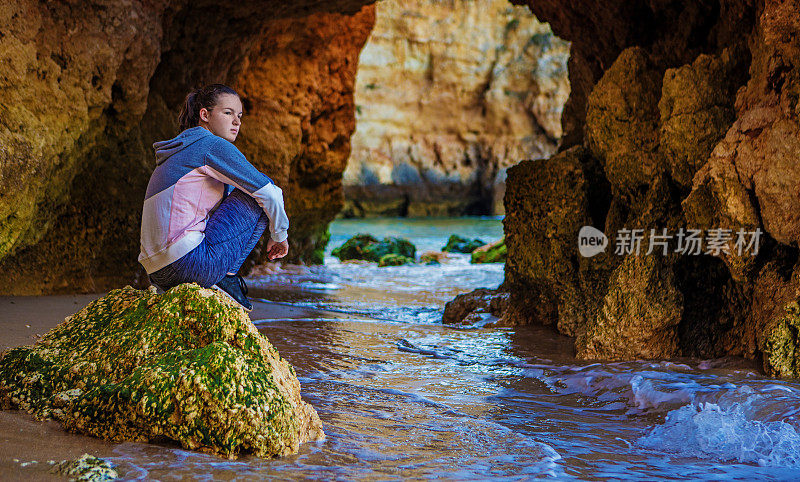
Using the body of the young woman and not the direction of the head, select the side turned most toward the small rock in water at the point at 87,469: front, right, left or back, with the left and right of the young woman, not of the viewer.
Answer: right

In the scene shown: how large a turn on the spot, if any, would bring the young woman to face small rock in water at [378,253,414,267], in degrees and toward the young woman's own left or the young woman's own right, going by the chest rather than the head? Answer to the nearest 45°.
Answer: approximately 90° to the young woman's own left

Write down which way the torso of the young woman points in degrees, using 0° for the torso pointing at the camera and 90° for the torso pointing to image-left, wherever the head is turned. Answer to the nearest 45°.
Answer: approximately 270°

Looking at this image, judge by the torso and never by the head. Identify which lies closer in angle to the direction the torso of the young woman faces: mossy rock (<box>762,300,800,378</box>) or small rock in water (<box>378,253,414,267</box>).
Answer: the mossy rock

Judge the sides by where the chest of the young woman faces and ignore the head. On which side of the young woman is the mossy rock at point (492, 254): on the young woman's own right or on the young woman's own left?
on the young woman's own left

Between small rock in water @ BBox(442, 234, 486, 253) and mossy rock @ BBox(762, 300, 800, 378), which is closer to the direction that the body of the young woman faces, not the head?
the mossy rock

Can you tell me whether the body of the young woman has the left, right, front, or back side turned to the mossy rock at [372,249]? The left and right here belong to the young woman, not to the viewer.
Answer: left

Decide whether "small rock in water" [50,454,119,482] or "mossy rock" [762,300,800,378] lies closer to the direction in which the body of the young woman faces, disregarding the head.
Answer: the mossy rock

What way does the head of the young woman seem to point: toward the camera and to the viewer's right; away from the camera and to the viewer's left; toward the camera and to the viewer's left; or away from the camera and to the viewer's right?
toward the camera and to the viewer's right
